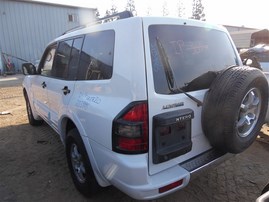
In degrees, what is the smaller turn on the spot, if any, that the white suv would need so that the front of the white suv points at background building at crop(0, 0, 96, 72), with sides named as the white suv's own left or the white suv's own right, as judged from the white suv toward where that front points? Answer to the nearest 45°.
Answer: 0° — it already faces it

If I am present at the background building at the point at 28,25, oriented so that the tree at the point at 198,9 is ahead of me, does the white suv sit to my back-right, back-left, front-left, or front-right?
back-right

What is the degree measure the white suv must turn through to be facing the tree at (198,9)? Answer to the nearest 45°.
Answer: approximately 45° to its right

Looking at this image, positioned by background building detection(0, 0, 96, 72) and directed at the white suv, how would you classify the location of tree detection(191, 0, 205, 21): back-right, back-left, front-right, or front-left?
back-left

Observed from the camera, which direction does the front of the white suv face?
facing away from the viewer and to the left of the viewer

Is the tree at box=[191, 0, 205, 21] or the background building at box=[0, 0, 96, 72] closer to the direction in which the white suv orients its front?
the background building
